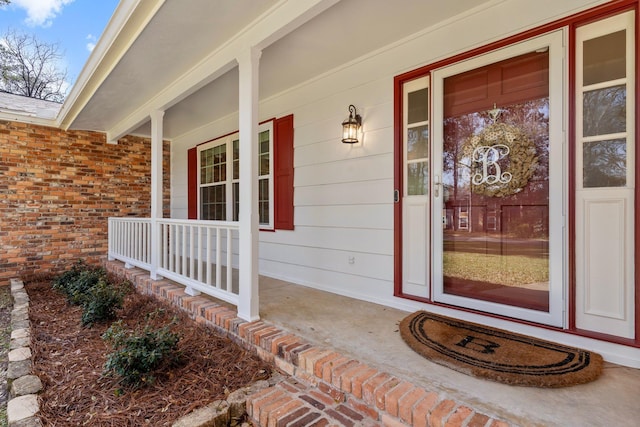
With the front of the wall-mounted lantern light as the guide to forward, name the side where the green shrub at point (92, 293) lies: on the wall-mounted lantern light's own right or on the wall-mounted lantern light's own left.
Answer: on the wall-mounted lantern light's own right

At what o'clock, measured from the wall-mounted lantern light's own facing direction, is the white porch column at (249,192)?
The white porch column is roughly at 12 o'clock from the wall-mounted lantern light.

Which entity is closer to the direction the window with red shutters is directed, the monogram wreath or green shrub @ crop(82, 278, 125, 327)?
the green shrub

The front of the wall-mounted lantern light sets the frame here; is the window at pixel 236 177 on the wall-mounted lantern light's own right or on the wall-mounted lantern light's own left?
on the wall-mounted lantern light's own right

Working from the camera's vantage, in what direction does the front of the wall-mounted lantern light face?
facing the viewer and to the left of the viewer

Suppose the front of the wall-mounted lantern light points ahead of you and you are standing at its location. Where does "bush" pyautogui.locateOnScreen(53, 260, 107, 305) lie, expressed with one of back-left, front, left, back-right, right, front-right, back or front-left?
front-right

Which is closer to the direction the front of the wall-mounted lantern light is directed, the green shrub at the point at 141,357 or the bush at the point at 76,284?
the green shrub

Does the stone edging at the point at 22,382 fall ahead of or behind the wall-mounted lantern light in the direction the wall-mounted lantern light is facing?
ahead

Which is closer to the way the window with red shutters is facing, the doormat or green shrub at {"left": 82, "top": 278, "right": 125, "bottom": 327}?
the green shrub

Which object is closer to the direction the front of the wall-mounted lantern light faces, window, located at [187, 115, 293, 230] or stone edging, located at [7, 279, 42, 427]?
the stone edging

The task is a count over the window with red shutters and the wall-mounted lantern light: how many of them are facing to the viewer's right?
0

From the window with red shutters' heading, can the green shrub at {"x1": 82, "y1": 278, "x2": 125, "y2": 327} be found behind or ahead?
ahead

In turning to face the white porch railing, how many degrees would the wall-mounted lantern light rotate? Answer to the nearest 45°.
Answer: approximately 45° to its right
